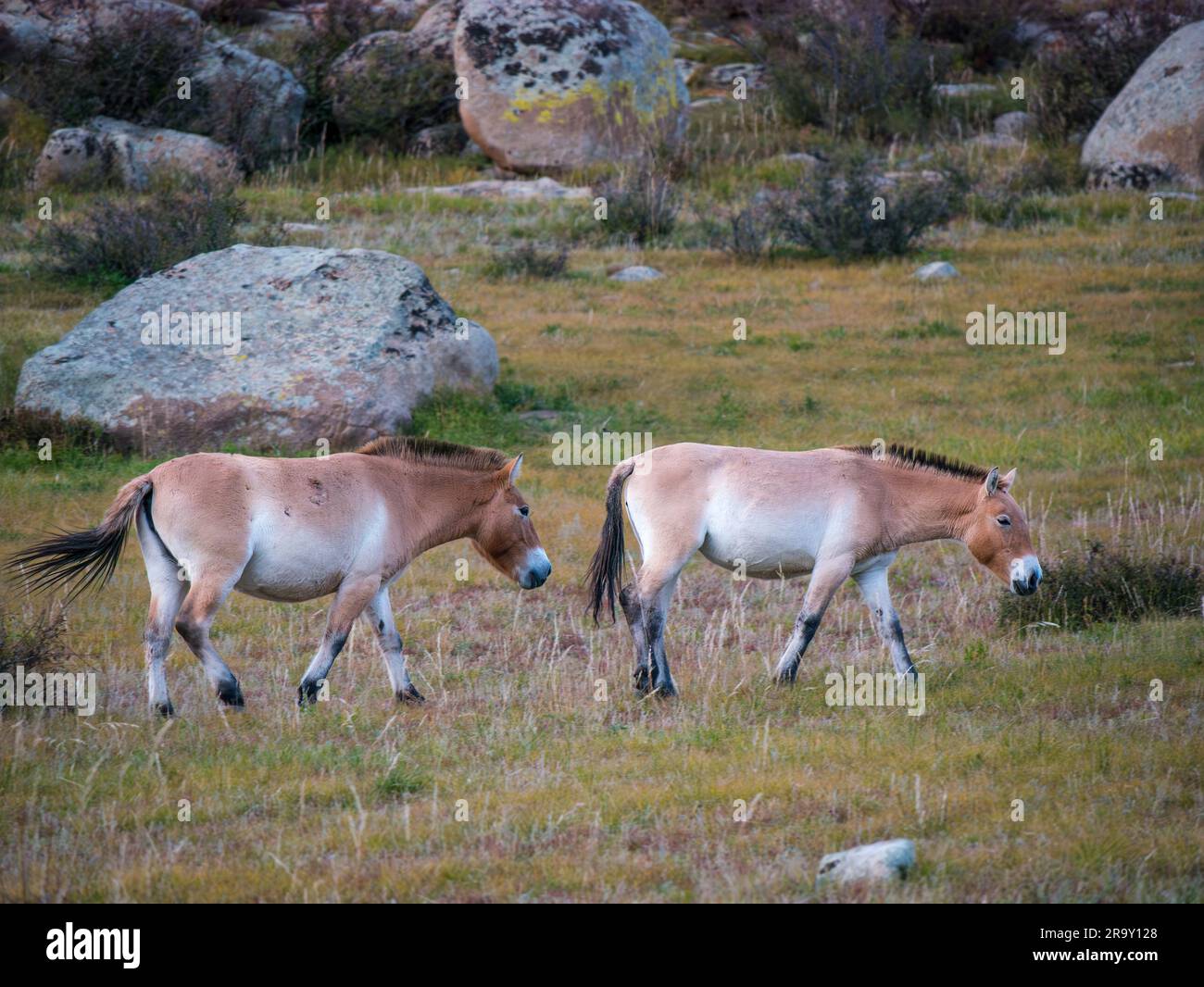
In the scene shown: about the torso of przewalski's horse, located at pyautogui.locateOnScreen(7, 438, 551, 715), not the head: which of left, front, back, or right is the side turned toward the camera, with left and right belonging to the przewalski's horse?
right

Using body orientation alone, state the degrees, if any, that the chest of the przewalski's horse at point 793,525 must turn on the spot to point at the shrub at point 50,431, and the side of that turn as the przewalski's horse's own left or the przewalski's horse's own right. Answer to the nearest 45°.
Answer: approximately 135° to the przewalski's horse's own left

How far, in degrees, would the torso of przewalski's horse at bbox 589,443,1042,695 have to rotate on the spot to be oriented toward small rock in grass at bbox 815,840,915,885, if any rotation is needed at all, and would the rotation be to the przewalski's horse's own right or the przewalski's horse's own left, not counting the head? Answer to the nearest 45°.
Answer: approximately 90° to the przewalski's horse's own right

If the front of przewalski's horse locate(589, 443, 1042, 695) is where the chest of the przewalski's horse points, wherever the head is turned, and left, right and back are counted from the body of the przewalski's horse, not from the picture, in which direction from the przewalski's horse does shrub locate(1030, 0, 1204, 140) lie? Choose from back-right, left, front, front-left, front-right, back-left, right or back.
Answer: left

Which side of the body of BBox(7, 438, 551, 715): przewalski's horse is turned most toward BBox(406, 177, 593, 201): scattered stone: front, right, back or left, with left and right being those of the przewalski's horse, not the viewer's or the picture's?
left

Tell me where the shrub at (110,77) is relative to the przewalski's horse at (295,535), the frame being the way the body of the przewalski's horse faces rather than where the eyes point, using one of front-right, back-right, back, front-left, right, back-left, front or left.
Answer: left

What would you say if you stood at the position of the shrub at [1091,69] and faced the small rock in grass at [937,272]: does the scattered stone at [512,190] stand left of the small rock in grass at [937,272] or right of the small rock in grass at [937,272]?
right

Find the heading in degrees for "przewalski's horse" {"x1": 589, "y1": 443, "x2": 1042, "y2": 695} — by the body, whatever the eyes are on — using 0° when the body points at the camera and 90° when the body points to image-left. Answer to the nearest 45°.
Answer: approximately 270°

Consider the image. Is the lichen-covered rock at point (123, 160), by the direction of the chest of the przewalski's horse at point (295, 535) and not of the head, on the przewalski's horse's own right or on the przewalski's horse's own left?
on the przewalski's horse's own left

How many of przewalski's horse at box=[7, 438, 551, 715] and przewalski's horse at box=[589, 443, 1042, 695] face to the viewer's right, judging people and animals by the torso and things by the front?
2

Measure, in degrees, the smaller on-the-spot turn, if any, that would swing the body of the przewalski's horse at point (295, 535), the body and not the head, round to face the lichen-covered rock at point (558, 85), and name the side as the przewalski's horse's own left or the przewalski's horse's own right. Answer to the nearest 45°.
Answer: approximately 90° to the przewalski's horse's own left

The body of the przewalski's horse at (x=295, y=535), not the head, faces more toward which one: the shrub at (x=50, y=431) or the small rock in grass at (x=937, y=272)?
the small rock in grass
